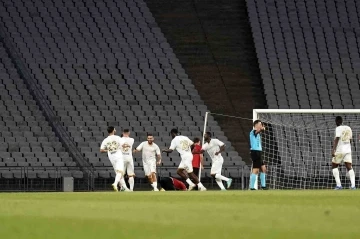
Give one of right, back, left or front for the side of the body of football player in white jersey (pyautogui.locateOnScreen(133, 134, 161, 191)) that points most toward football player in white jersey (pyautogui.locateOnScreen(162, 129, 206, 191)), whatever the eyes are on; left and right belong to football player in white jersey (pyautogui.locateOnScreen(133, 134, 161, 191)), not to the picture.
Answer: left

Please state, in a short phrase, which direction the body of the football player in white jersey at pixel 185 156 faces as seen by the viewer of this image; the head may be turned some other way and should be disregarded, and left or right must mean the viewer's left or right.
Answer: facing away from the viewer and to the left of the viewer

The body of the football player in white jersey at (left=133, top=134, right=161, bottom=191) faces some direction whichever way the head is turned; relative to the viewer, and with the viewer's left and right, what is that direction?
facing the viewer
